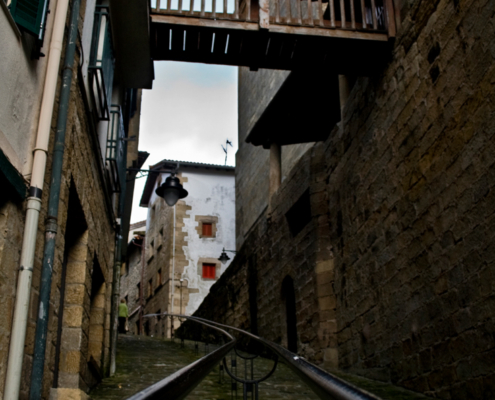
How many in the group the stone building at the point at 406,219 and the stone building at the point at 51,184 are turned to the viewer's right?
1

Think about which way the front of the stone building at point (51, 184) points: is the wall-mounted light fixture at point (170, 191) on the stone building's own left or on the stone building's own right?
on the stone building's own left

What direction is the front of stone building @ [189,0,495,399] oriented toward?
to the viewer's left

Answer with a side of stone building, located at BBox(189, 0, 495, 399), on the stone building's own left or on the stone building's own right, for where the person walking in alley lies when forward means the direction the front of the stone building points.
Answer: on the stone building's own right

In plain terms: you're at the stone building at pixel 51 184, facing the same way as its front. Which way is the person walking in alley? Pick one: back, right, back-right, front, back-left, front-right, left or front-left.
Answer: left

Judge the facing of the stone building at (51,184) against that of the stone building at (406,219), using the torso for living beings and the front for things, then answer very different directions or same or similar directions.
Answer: very different directions

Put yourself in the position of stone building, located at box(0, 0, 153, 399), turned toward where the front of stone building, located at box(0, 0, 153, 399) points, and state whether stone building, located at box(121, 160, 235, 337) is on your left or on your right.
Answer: on your left

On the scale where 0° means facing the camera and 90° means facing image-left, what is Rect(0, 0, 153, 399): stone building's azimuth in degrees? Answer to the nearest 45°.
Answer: approximately 270°

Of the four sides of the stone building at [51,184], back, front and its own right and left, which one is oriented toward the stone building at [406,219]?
front

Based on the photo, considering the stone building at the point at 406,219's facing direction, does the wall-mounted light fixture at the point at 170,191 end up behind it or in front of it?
in front

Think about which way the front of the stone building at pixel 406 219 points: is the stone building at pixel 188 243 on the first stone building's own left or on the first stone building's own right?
on the first stone building's own right
